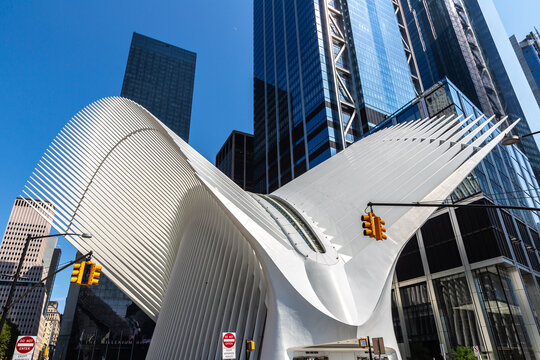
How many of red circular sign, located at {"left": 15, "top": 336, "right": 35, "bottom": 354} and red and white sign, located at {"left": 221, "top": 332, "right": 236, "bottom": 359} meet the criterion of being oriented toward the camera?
2

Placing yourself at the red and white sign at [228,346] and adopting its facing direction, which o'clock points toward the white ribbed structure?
The white ribbed structure is roughly at 6 o'clock from the red and white sign.

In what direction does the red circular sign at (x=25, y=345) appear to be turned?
toward the camera

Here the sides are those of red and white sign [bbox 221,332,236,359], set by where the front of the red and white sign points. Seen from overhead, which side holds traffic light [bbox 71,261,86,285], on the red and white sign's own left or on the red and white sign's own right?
on the red and white sign's own right

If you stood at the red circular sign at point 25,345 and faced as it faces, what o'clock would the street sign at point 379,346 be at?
The street sign is roughly at 10 o'clock from the red circular sign.

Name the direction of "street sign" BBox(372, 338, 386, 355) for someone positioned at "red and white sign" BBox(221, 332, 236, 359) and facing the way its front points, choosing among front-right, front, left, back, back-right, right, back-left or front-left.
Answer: left

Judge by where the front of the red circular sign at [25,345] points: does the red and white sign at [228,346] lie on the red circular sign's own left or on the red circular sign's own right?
on the red circular sign's own left

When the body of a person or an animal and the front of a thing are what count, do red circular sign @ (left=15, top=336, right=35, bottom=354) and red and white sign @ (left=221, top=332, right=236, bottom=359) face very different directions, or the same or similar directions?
same or similar directions

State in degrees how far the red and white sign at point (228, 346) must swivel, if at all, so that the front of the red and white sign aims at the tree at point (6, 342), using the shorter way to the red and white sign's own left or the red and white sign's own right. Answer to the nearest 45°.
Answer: approximately 135° to the red and white sign's own right

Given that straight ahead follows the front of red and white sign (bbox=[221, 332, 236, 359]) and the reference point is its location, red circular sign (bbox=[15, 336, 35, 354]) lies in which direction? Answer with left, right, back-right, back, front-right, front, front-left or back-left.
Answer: right

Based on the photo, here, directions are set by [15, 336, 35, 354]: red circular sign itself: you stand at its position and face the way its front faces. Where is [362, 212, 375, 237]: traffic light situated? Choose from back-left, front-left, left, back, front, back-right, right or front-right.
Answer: front-left

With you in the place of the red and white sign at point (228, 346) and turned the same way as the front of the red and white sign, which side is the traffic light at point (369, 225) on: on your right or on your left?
on your left

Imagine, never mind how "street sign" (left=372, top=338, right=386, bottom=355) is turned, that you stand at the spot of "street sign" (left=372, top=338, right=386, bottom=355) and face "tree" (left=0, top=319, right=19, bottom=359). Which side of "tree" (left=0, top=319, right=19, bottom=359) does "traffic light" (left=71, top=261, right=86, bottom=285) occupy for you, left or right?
left

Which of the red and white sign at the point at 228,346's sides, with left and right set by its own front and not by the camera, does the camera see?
front
